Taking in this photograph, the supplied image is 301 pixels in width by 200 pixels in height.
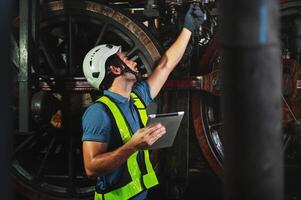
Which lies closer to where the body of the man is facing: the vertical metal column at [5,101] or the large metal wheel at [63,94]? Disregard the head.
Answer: the vertical metal column

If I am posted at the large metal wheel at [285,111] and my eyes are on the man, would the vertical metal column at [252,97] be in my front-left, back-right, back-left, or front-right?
front-left

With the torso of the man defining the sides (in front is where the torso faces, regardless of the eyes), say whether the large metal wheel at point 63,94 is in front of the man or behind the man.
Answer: behind

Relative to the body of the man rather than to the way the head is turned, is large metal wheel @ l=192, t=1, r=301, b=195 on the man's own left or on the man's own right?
on the man's own left

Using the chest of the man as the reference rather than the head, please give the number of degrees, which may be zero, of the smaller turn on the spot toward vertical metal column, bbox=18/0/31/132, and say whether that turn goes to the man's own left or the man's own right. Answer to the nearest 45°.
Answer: approximately 180°

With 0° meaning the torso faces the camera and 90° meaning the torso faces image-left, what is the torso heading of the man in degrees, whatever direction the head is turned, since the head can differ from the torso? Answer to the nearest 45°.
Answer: approximately 315°

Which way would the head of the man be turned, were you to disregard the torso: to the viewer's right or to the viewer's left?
to the viewer's right
